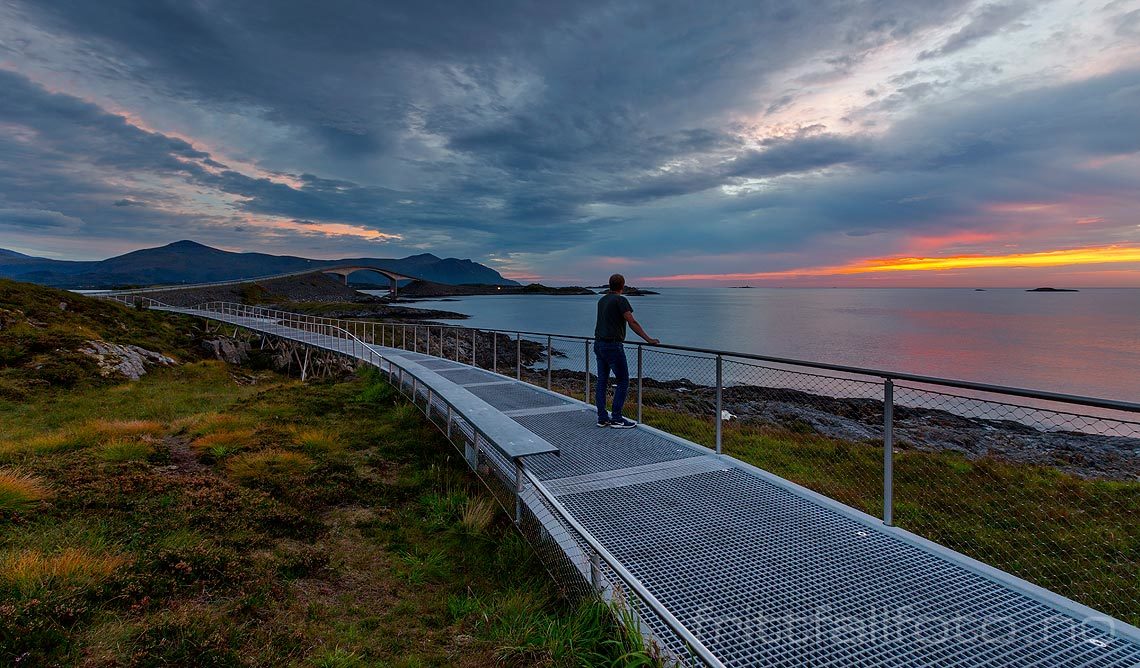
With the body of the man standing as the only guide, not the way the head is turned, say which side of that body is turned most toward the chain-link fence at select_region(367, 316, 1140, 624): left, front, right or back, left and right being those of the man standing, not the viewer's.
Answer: front

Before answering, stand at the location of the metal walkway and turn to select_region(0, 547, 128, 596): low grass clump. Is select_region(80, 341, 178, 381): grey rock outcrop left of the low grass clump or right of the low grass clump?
right

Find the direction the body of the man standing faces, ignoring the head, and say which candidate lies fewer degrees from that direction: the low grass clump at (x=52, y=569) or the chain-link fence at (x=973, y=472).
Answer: the chain-link fence

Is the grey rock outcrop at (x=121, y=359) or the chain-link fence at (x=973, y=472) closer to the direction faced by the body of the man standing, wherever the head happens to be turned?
the chain-link fence

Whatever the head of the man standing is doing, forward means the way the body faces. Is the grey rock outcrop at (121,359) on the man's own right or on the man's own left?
on the man's own left

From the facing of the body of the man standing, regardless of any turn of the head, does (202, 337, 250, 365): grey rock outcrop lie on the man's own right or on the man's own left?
on the man's own left

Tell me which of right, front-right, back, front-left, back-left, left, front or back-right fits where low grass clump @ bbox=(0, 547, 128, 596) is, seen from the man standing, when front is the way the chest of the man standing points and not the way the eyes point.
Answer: back

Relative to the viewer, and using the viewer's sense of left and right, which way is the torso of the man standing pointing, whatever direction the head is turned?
facing away from the viewer and to the right of the viewer
